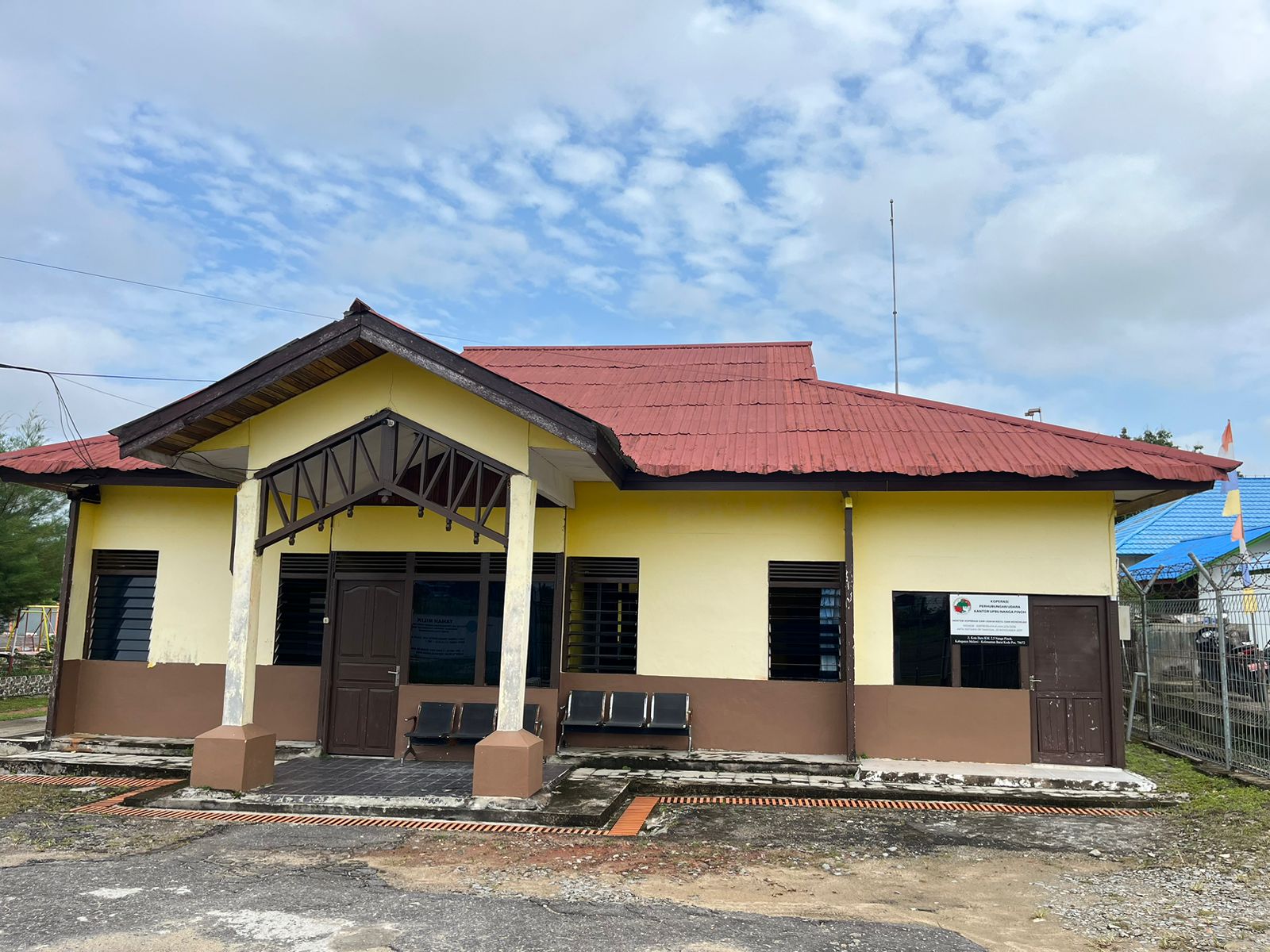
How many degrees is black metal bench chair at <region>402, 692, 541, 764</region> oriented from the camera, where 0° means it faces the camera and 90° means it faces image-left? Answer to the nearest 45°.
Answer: approximately 0°

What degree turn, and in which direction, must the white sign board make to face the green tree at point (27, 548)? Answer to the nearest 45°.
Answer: approximately 90° to its right

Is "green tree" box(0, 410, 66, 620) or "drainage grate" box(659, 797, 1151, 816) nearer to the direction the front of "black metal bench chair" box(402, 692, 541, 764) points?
the drainage grate

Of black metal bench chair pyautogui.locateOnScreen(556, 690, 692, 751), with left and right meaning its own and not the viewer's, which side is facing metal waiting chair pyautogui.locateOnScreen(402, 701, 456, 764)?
right

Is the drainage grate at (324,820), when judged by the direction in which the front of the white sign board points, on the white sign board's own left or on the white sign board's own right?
on the white sign board's own right

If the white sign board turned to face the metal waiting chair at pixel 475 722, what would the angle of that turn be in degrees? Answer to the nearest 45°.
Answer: approximately 90° to its right

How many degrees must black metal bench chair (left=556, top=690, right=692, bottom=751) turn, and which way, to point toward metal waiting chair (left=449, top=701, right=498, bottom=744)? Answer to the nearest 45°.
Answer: approximately 90° to its right

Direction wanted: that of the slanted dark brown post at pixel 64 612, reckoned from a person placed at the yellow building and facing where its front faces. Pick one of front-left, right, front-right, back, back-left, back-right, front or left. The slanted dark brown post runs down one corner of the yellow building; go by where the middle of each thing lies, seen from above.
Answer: right

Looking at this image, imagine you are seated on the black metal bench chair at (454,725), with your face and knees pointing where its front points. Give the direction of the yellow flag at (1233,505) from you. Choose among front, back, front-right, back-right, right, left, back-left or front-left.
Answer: left
